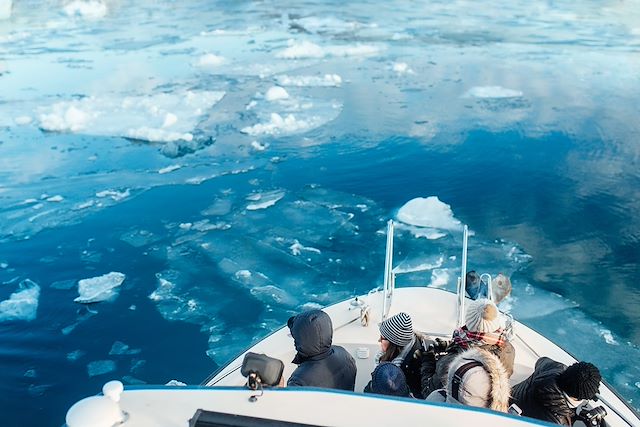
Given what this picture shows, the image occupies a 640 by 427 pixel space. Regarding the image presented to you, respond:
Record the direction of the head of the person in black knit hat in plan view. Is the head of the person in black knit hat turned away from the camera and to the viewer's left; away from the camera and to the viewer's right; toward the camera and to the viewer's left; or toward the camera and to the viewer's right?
away from the camera and to the viewer's right

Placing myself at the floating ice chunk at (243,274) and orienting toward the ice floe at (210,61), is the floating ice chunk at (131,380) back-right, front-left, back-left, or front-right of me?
back-left

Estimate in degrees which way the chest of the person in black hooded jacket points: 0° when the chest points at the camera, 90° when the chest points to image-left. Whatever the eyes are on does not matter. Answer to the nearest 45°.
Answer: approximately 135°

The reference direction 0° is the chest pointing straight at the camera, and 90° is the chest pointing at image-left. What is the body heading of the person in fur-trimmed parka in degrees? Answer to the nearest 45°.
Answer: approximately 225°

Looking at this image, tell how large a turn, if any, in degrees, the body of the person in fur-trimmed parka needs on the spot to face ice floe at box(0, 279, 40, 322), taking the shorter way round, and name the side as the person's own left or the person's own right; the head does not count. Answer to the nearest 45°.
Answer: approximately 90° to the person's own left
